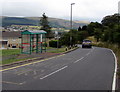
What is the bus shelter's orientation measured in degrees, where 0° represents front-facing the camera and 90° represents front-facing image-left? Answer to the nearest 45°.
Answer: approximately 315°
